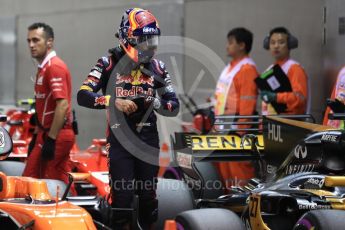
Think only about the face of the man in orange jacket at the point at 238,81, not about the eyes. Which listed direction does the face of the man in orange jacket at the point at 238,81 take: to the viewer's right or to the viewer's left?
to the viewer's left

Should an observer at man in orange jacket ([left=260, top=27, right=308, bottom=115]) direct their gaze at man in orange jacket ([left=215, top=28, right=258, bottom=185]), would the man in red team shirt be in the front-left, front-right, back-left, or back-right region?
front-left

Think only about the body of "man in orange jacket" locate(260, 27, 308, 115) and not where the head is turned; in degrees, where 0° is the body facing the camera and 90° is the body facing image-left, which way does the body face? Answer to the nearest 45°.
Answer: approximately 45°

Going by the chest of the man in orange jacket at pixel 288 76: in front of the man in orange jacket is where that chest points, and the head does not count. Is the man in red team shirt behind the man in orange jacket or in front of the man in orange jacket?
in front

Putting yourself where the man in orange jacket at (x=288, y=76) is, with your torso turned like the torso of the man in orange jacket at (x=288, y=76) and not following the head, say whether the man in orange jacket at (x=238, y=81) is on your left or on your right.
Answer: on your right

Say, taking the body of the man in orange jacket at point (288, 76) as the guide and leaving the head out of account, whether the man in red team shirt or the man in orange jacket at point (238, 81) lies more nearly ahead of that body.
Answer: the man in red team shirt

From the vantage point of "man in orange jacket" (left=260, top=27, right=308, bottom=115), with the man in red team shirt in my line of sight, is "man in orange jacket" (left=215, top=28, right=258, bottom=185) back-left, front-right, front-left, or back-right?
front-right
